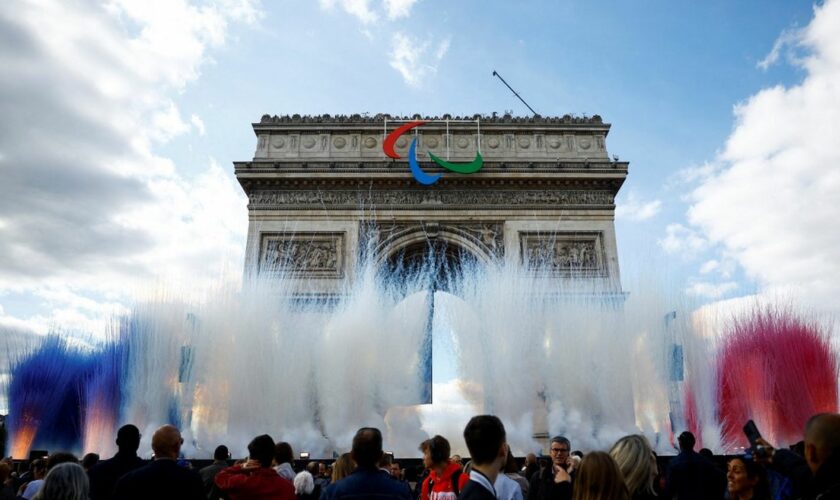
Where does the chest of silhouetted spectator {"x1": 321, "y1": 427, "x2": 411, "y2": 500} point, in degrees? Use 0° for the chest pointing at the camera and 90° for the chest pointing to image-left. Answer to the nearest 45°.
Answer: approximately 180°

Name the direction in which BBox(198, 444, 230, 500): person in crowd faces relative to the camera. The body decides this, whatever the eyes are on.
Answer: away from the camera

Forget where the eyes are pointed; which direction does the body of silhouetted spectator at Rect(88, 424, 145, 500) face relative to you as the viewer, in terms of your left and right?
facing away from the viewer

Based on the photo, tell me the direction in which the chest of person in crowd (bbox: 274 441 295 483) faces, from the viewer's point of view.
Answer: away from the camera

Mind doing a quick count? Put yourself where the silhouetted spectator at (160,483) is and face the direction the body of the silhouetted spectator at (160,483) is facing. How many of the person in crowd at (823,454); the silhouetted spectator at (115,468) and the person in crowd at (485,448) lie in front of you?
1

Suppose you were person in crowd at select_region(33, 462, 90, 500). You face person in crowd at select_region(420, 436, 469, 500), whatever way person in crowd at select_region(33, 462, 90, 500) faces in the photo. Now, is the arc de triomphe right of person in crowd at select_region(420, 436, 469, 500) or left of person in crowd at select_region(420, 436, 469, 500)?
left

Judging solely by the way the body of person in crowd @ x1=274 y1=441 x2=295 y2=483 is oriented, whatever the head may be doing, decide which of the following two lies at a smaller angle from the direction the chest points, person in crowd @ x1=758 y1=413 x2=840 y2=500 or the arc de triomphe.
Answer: the arc de triomphe

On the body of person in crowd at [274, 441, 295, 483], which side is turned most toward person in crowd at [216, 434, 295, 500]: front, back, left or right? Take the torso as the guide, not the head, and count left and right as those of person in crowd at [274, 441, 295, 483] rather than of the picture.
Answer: back

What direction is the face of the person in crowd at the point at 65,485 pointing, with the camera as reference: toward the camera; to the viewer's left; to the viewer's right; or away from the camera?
away from the camera

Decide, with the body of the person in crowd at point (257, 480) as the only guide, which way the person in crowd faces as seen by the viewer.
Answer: away from the camera

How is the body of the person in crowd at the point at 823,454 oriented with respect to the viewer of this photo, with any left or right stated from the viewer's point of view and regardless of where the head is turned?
facing away from the viewer and to the left of the viewer

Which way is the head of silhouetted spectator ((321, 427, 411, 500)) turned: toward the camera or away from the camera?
away from the camera

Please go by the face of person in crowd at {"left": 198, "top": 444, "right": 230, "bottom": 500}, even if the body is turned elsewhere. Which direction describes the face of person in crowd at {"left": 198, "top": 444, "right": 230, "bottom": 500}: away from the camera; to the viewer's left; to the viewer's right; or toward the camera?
away from the camera

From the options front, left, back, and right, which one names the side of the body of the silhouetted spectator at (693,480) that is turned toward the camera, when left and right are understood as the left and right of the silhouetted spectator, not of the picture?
back

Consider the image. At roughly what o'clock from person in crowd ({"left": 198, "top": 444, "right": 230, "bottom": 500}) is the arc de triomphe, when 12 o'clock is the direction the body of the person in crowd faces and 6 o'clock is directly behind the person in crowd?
The arc de triomphe is roughly at 1 o'clock from the person in crowd.

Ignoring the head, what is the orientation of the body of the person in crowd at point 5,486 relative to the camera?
away from the camera
